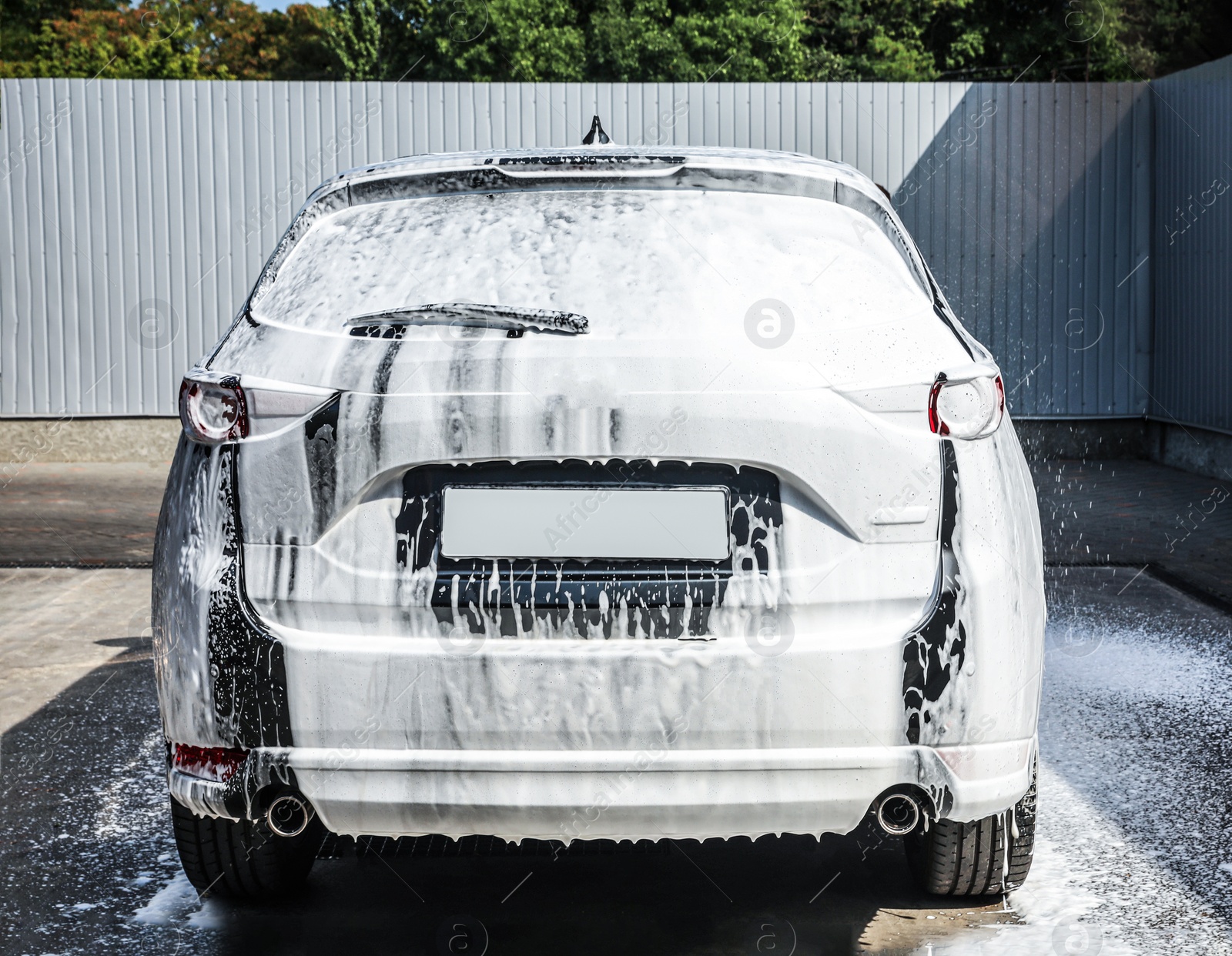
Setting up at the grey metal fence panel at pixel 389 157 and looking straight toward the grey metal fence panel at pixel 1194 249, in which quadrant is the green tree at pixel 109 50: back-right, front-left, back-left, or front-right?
back-left

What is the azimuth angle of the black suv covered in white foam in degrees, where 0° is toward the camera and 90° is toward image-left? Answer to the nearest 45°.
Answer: approximately 180°

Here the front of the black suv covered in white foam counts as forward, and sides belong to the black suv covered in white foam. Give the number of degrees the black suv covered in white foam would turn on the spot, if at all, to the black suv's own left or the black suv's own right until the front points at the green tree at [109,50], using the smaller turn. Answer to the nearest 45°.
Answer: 0° — it already faces it

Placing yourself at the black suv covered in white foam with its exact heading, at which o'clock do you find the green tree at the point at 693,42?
The green tree is roughly at 12 o'clock from the black suv covered in white foam.
